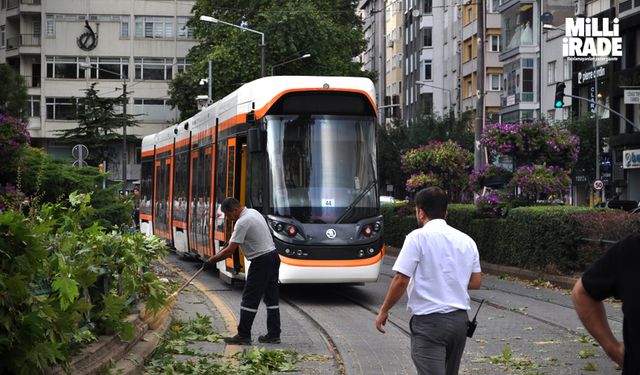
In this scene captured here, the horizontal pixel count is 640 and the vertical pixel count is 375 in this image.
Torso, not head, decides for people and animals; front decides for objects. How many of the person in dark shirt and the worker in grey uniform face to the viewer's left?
1

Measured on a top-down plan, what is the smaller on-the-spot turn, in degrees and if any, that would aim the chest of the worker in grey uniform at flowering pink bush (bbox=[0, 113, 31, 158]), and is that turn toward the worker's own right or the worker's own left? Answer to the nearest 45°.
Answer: approximately 45° to the worker's own right

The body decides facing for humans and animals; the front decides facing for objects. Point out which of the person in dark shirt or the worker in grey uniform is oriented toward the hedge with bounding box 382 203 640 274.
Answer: the person in dark shirt

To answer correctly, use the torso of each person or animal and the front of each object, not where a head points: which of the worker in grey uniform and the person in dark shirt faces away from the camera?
the person in dark shirt

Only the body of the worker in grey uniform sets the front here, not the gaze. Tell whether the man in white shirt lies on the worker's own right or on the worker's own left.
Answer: on the worker's own left

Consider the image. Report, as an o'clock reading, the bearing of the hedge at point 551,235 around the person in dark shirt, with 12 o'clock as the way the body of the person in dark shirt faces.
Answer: The hedge is roughly at 12 o'clock from the person in dark shirt.

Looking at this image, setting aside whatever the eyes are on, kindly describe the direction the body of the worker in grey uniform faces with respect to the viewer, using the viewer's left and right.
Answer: facing to the left of the viewer

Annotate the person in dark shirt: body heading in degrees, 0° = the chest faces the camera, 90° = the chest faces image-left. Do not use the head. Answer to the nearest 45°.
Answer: approximately 180°

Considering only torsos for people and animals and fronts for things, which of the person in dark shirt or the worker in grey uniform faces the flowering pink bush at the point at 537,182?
the person in dark shirt

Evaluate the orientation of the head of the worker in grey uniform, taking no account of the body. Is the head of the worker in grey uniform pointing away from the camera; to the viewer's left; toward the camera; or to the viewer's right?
to the viewer's left

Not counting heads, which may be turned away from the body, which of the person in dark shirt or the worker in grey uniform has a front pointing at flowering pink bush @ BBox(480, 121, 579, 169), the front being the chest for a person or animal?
the person in dark shirt

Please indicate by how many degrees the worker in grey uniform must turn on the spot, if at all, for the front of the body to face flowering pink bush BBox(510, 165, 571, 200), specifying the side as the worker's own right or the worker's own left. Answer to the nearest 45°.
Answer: approximately 135° to the worker's own right

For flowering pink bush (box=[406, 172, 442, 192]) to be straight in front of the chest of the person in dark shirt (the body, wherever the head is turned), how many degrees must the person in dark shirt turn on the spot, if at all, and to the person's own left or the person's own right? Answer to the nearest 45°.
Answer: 0° — they already face it

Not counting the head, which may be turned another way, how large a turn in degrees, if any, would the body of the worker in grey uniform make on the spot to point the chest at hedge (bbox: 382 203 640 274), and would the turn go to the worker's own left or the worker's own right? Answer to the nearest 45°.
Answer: approximately 135° to the worker's own right
